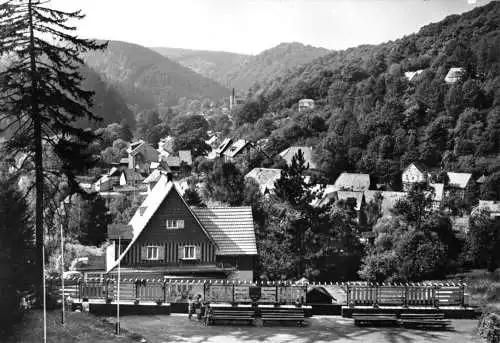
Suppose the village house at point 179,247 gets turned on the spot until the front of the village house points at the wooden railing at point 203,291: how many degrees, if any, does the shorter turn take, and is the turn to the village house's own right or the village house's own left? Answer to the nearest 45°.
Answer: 0° — it already faces it
